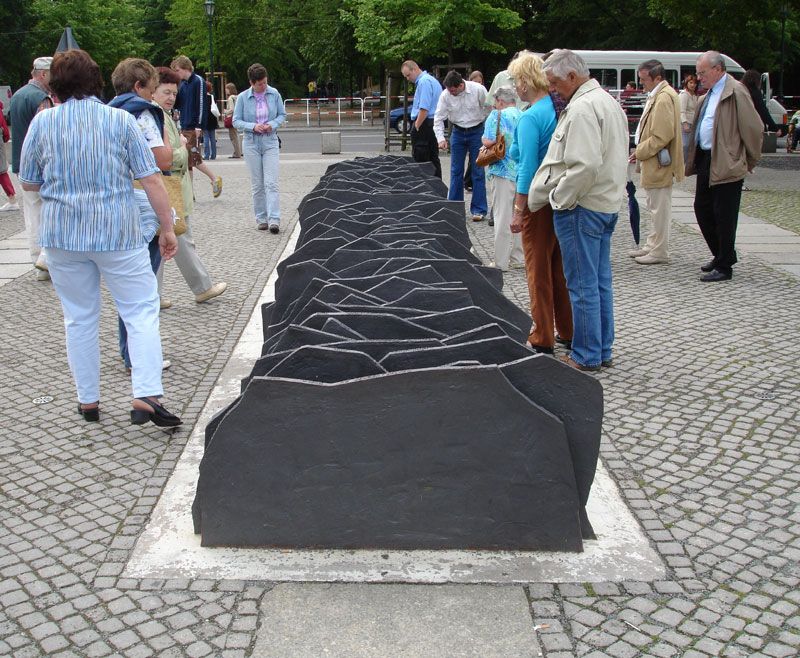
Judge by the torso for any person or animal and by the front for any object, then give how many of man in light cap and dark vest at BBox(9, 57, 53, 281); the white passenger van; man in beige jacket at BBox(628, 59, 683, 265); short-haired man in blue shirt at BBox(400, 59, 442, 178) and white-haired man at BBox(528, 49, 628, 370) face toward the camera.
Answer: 0

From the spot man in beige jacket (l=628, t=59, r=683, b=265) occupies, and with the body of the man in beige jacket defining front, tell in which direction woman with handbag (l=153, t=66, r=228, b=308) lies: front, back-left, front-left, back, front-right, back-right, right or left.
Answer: front-left

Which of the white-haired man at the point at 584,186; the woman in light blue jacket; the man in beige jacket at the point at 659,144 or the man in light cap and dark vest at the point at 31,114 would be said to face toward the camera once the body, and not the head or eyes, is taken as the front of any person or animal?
the woman in light blue jacket

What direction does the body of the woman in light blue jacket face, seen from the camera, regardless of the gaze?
toward the camera

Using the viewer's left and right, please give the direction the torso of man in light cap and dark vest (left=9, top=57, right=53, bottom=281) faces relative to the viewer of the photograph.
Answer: facing away from the viewer and to the right of the viewer

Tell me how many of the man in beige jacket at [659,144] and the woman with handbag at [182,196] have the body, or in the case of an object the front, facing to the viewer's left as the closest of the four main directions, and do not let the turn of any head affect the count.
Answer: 1

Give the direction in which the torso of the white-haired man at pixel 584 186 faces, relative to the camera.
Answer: to the viewer's left

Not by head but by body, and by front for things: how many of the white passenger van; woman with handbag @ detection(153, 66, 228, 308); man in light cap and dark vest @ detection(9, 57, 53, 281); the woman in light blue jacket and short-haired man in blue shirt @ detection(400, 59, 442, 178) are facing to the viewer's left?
1

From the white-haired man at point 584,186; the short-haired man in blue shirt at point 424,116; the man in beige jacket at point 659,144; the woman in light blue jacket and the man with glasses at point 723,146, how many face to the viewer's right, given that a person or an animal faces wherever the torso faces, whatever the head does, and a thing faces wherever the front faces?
0

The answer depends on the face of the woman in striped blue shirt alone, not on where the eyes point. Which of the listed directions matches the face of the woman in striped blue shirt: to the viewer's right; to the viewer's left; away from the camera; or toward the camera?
away from the camera

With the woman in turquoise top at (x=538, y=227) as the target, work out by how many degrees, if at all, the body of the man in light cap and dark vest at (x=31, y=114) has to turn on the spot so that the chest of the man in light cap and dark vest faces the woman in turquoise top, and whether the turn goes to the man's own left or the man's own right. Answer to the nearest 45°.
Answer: approximately 90° to the man's own right

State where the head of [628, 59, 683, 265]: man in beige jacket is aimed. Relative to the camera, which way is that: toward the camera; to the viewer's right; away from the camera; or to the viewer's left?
to the viewer's left

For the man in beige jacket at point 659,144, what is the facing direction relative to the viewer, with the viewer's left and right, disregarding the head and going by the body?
facing to the left of the viewer

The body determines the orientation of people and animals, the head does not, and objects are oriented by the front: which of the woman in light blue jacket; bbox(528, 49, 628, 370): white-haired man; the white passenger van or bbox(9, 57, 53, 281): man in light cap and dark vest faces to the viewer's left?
bbox(528, 49, 628, 370): white-haired man

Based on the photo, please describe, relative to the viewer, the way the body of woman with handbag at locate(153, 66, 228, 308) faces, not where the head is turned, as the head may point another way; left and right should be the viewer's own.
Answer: facing to the right of the viewer

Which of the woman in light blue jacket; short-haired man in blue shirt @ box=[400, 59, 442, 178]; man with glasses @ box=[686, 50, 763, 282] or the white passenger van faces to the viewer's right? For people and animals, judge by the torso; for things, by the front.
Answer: the white passenger van
